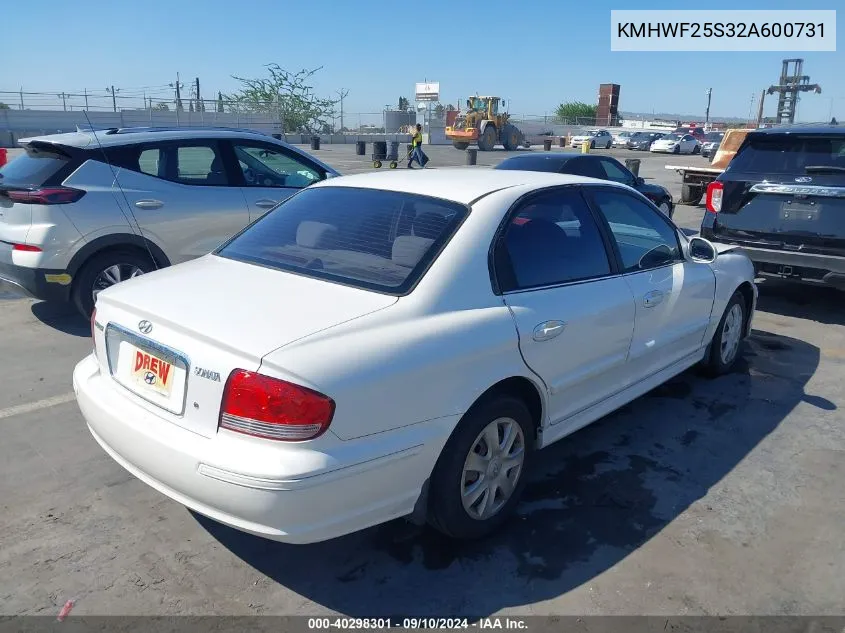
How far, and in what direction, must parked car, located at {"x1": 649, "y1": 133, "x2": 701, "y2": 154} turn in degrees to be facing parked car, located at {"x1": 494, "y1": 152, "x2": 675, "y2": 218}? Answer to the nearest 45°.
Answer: approximately 45° to its left

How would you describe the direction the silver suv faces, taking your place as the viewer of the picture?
facing away from the viewer and to the right of the viewer

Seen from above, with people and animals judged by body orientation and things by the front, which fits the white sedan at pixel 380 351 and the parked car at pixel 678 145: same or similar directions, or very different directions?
very different directions

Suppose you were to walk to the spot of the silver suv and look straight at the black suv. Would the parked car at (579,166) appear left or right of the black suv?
left

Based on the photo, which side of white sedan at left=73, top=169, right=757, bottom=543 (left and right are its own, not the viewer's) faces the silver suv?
left

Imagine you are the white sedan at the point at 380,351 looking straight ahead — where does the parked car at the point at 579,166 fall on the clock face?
The parked car is roughly at 11 o'clock from the white sedan.

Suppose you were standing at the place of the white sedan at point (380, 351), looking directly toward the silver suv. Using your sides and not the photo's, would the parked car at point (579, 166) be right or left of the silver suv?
right

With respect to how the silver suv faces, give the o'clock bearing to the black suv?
The black suv is roughly at 2 o'clock from the silver suv.

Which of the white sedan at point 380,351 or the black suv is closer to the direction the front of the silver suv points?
the black suv

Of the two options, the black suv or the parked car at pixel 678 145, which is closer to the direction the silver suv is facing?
the parked car

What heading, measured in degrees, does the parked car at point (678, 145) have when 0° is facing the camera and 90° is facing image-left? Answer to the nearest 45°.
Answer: approximately 45°

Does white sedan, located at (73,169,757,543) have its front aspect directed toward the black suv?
yes

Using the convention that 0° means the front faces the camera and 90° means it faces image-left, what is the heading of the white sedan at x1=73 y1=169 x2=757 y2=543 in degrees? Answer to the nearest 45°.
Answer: approximately 225°

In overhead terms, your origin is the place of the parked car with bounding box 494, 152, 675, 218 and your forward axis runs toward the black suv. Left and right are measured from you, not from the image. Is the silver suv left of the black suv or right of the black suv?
right

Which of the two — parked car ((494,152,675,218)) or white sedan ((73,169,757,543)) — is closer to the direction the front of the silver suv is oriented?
the parked car
